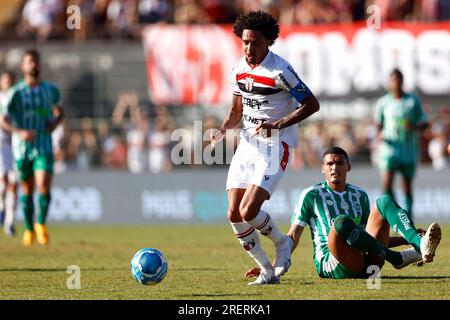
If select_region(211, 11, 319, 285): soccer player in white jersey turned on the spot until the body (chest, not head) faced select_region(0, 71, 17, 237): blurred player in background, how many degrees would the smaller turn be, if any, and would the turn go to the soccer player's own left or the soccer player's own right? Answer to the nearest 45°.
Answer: approximately 90° to the soccer player's own right

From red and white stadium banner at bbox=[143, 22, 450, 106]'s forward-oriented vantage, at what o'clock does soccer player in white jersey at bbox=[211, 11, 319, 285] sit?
The soccer player in white jersey is roughly at 12 o'clock from the red and white stadium banner.

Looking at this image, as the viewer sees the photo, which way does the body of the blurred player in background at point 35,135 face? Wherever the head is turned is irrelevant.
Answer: toward the camera

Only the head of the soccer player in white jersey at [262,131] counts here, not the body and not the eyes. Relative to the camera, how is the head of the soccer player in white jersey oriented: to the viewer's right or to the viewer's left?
to the viewer's left

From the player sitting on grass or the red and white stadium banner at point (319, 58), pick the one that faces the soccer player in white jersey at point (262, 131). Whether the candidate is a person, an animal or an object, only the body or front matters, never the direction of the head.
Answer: the red and white stadium banner

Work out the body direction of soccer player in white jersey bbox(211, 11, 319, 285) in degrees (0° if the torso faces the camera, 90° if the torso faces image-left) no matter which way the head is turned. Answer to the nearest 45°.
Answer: approximately 45°

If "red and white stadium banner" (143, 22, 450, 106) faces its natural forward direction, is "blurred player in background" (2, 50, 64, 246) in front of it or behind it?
in front

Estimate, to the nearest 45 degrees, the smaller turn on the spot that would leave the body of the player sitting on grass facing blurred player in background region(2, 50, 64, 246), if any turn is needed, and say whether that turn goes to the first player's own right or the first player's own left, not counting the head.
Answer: approximately 180°

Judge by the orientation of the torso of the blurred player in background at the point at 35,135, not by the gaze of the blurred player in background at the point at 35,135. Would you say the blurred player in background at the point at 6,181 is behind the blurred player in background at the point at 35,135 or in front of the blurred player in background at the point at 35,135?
behind

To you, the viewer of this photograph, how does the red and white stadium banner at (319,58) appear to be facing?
facing the viewer

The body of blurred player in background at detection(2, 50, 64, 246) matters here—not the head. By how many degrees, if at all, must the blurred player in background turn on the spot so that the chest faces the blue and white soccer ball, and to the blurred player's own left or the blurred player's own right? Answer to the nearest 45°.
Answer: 0° — they already face it

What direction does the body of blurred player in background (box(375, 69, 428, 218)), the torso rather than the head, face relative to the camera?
toward the camera

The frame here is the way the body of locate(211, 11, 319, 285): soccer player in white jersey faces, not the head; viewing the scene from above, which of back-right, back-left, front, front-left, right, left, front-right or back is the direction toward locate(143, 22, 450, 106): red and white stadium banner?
back-right

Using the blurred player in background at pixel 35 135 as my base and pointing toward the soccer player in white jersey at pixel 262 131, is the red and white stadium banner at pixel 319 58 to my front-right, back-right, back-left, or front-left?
back-left

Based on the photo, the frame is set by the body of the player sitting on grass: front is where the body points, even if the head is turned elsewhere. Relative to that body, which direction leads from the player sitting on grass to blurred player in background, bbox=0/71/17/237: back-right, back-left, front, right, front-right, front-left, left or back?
back

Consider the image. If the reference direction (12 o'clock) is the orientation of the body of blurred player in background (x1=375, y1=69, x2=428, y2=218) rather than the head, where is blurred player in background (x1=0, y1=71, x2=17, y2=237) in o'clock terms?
blurred player in background (x1=0, y1=71, x2=17, y2=237) is roughly at 3 o'clock from blurred player in background (x1=375, y1=69, x2=428, y2=218).
